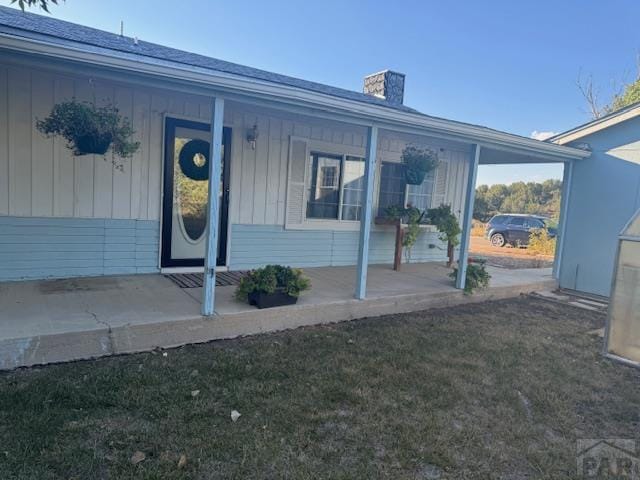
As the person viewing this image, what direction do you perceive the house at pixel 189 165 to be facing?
facing the viewer and to the right of the viewer

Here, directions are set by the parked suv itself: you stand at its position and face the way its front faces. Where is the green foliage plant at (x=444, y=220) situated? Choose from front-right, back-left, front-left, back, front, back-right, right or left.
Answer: right

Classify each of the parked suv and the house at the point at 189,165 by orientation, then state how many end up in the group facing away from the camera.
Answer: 0

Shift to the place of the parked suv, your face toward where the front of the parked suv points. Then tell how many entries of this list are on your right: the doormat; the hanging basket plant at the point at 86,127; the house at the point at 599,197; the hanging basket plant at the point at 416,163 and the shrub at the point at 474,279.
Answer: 5

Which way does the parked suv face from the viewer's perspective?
to the viewer's right

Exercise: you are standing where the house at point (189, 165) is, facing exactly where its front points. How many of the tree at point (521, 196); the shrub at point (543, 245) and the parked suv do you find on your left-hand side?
3

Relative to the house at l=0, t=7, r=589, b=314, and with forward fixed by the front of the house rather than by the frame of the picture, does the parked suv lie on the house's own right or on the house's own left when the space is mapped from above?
on the house's own left
